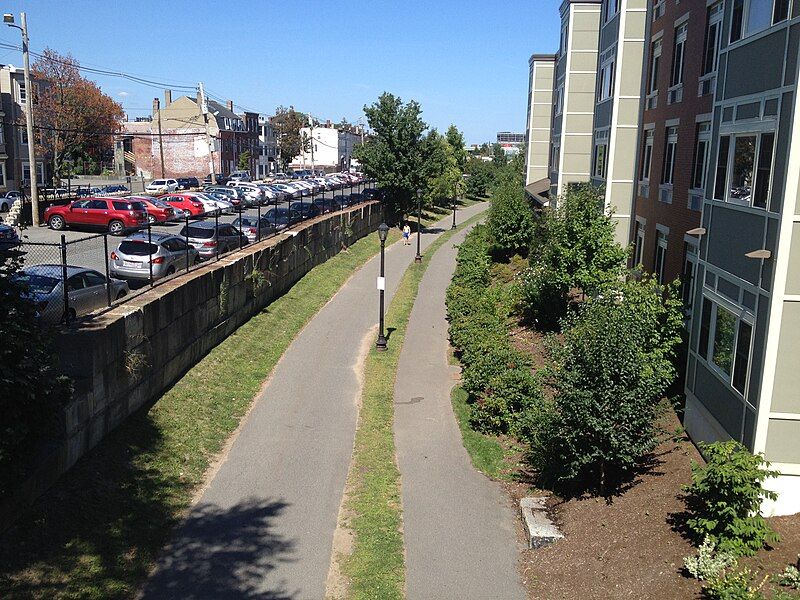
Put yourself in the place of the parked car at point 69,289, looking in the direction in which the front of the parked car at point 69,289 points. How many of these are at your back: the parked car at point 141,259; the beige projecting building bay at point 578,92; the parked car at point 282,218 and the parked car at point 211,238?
0

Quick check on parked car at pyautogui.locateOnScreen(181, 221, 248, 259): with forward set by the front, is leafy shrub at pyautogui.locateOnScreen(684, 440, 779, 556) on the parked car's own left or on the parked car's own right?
on the parked car's own right

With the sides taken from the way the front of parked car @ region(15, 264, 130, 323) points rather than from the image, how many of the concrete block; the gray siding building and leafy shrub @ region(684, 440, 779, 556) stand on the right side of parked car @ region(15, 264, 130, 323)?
3

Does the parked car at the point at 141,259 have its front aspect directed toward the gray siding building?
no

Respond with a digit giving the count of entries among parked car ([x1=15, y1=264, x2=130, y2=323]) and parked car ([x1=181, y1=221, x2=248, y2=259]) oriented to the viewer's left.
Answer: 0

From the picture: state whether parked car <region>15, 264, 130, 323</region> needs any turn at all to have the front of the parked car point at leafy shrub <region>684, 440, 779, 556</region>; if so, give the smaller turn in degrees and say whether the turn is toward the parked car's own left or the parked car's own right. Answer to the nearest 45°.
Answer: approximately 90° to the parked car's own right

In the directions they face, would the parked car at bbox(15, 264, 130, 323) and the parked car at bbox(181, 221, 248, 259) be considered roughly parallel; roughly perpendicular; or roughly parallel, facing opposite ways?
roughly parallel

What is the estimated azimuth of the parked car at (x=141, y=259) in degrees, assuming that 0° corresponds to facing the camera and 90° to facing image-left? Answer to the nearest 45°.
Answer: approximately 225°

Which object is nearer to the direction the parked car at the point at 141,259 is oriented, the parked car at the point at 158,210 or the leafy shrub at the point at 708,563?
the parked car

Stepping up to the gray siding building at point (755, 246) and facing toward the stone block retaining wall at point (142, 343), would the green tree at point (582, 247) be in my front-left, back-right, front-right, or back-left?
front-right

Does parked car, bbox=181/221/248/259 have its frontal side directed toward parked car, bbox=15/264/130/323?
no

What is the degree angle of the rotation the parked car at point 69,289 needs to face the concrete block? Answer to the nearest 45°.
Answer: approximately 90° to its right

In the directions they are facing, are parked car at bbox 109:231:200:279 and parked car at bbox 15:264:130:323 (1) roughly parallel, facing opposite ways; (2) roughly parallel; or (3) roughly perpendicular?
roughly parallel
